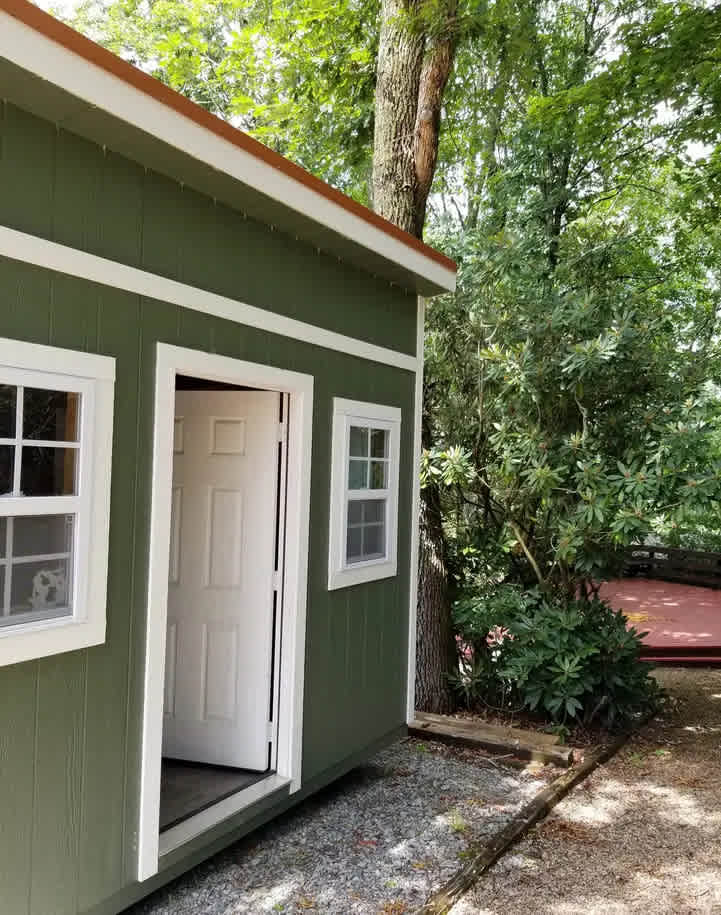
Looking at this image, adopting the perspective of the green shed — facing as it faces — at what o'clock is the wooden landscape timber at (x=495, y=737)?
The wooden landscape timber is roughly at 9 o'clock from the green shed.

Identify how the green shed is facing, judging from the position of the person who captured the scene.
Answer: facing the viewer and to the right of the viewer

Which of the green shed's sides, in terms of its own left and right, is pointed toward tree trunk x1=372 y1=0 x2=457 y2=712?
left

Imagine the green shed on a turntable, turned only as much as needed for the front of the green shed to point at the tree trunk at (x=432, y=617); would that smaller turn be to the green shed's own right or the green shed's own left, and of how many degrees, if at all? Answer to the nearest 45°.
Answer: approximately 90° to the green shed's own left

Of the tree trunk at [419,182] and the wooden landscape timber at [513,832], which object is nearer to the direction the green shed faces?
the wooden landscape timber
